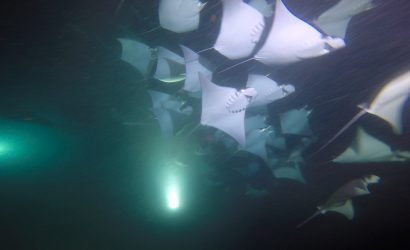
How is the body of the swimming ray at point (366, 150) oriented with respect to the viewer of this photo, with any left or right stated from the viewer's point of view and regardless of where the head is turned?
facing to the right of the viewer

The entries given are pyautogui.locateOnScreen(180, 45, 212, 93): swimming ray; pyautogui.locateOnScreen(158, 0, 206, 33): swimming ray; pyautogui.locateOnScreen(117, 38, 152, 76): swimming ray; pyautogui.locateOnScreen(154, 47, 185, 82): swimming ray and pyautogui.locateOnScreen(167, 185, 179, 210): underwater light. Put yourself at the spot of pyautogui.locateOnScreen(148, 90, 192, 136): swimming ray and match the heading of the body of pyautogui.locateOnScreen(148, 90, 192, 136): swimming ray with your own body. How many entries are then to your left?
1

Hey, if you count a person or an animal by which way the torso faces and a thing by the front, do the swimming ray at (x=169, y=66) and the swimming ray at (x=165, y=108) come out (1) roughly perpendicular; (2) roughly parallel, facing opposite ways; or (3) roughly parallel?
roughly parallel
